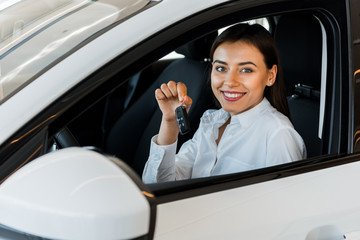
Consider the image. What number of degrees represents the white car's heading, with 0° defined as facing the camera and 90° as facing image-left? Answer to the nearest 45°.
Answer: approximately 45°

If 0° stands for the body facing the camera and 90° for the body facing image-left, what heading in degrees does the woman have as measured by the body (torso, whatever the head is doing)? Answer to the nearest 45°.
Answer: approximately 45°

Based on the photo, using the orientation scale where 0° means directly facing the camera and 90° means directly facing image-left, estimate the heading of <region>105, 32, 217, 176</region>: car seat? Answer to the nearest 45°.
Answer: approximately 45°
